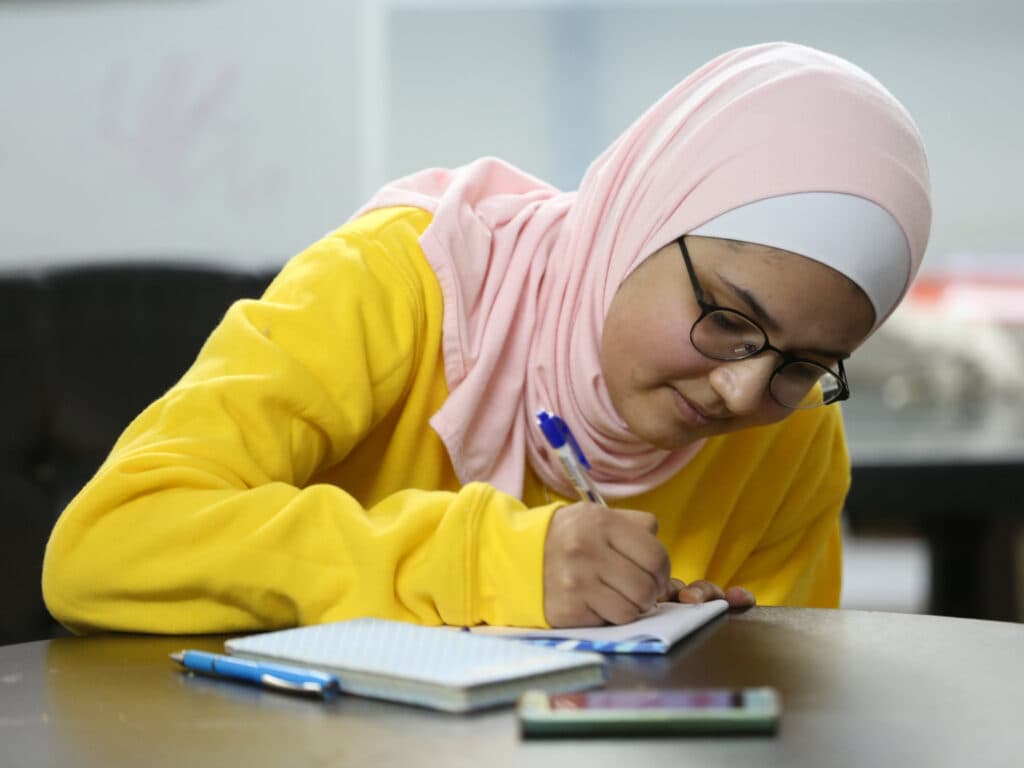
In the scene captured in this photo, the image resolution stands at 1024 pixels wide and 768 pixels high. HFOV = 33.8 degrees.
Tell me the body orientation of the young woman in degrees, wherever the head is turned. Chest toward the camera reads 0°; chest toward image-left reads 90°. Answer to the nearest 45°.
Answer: approximately 315°
